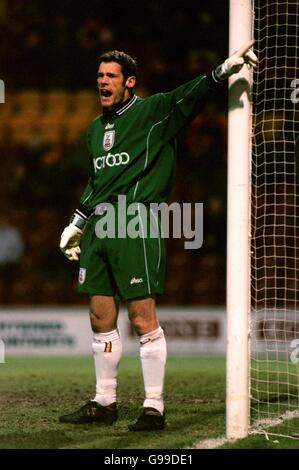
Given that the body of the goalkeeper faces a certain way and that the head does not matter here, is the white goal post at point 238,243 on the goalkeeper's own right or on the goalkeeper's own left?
on the goalkeeper's own left

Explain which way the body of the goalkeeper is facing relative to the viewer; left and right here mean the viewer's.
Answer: facing the viewer and to the left of the viewer

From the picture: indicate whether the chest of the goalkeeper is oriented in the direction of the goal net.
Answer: no
